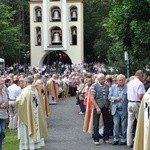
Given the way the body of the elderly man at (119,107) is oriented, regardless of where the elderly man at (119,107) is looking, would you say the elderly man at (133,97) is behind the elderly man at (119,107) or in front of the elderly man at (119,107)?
in front

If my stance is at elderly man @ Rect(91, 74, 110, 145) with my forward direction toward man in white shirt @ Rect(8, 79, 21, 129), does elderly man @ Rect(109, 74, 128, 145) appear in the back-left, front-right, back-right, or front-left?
back-right

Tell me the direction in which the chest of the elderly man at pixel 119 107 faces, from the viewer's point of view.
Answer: toward the camera

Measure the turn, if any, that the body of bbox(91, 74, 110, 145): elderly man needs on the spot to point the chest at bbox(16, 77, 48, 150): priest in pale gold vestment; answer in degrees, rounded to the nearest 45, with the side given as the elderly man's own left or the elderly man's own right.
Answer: approximately 90° to the elderly man's own right

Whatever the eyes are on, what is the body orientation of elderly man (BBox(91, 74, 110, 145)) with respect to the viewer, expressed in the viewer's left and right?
facing the viewer and to the right of the viewer

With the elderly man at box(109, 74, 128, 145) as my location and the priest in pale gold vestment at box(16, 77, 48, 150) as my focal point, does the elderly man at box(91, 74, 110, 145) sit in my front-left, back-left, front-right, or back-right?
front-right
